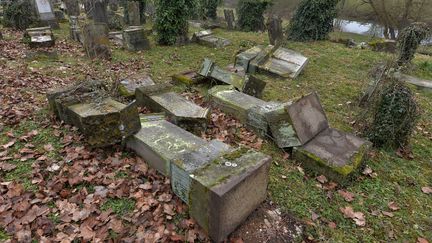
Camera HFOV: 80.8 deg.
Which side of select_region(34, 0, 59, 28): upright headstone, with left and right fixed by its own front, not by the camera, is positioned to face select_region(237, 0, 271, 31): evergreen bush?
left

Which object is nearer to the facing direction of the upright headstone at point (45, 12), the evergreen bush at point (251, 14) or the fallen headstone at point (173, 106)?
the fallen headstone

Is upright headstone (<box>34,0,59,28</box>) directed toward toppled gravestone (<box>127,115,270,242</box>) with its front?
yes

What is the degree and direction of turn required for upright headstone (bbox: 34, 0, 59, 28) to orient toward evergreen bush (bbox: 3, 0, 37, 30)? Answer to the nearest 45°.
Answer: approximately 90° to its right

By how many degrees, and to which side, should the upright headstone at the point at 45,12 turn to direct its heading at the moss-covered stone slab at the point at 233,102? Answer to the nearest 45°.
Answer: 0° — it already faces it

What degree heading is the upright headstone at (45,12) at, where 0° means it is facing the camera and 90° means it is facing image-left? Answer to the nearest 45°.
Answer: approximately 0°

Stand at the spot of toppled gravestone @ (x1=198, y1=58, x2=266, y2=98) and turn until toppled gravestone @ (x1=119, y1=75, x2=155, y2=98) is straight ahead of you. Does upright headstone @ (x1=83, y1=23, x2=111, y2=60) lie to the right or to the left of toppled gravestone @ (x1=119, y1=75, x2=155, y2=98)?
right
